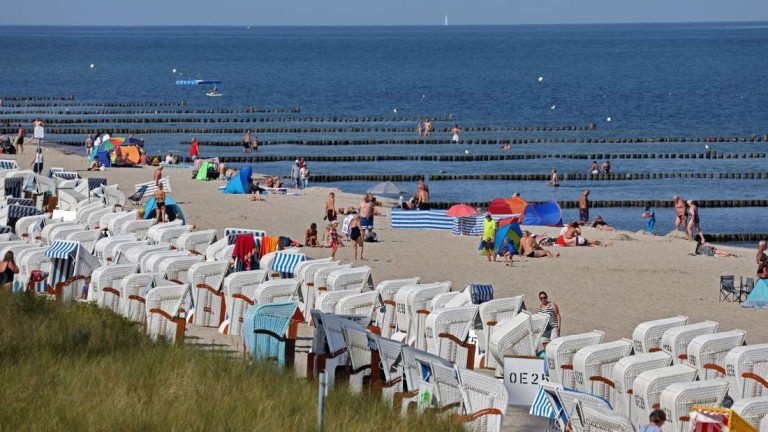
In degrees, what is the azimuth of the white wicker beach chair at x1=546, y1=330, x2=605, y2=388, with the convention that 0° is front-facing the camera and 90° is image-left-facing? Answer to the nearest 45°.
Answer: approximately 225°

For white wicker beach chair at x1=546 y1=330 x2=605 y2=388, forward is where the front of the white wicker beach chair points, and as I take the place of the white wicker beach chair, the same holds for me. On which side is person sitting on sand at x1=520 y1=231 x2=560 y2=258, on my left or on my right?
on my left

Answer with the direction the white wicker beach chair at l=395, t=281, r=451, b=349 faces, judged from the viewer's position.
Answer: facing away from the viewer and to the right of the viewer

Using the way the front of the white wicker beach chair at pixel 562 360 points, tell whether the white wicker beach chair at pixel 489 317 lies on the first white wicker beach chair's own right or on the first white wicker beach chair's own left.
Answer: on the first white wicker beach chair's own left

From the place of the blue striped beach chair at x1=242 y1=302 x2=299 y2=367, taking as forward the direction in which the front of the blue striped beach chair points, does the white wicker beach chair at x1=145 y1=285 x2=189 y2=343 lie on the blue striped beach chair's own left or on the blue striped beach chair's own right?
on the blue striped beach chair's own left

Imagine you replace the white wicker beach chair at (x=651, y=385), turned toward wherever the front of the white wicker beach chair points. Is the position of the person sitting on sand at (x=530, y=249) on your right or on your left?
on your left
